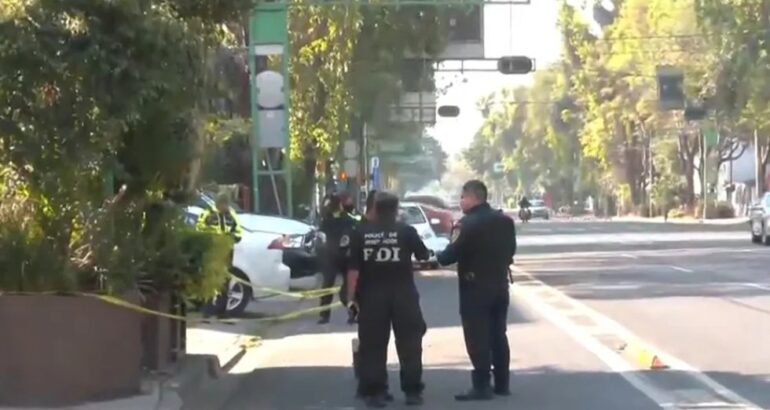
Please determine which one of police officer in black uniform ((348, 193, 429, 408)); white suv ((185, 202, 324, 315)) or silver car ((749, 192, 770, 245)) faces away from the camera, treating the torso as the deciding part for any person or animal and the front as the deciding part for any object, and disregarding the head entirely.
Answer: the police officer in black uniform

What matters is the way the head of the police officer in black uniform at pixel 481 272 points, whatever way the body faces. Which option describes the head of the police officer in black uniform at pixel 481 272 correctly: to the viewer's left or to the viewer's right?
to the viewer's left

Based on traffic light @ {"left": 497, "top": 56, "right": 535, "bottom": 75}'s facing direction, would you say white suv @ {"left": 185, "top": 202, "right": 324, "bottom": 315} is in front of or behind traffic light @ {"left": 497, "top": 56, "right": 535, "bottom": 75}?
behind

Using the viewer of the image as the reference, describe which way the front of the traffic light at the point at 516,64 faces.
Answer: facing away from the viewer

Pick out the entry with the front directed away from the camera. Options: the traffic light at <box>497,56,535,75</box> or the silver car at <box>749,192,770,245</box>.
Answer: the traffic light

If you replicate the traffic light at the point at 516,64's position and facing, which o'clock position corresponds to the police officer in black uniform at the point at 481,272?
The police officer in black uniform is roughly at 6 o'clock from the traffic light.

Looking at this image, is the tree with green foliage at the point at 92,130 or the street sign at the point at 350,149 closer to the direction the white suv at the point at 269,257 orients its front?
the tree with green foliage

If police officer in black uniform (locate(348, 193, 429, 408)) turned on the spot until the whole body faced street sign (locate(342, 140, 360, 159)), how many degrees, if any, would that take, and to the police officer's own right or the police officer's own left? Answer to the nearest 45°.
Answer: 0° — they already face it

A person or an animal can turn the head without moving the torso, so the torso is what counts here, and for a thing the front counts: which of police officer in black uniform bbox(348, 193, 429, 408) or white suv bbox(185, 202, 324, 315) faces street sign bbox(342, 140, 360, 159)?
the police officer in black uniform

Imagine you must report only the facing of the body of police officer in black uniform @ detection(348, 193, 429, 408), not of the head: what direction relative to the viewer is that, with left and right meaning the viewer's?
facing away from the viewer

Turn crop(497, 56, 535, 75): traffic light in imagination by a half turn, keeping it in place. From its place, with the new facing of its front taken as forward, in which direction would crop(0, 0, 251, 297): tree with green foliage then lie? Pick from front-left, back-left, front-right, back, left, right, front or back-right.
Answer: front

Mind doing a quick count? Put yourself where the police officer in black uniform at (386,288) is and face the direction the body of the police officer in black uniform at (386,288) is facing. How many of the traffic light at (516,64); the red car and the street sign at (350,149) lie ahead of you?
3
